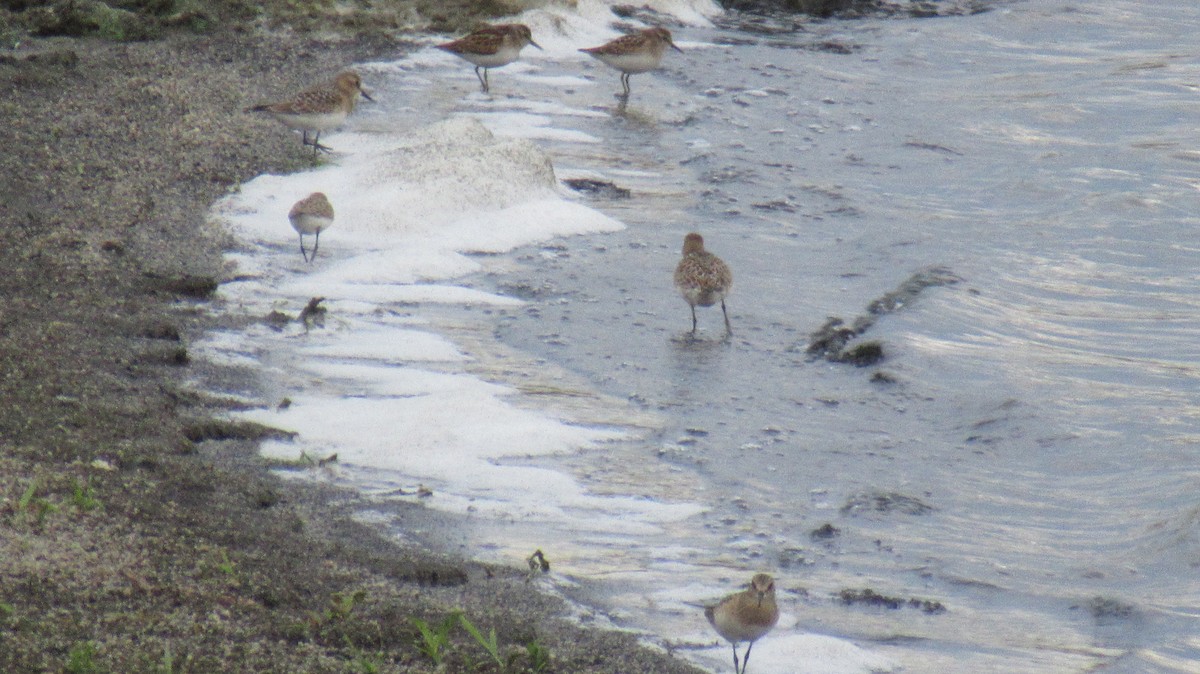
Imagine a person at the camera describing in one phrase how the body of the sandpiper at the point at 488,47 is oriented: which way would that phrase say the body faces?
to the viewer's right

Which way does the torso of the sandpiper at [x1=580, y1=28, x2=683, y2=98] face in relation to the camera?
to the viewer's right

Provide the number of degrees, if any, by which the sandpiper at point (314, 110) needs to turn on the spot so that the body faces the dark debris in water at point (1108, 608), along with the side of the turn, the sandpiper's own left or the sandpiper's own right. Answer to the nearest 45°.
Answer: approximately 45° to the sandpiper's own right

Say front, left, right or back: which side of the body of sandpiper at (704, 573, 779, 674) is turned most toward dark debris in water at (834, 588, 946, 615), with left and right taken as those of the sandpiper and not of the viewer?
left

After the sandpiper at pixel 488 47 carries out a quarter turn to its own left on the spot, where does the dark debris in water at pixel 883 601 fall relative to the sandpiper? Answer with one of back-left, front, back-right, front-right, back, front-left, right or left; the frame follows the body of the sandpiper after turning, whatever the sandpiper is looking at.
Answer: back

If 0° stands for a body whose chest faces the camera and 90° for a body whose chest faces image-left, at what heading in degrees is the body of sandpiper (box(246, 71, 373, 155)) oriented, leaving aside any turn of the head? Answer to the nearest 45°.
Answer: approximately 270°

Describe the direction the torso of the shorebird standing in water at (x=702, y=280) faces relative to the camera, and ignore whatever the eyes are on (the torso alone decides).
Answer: away from the camera

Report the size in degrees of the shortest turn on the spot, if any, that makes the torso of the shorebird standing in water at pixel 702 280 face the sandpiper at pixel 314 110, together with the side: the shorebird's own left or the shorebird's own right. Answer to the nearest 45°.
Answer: approximately 45° to the shorebird's own left

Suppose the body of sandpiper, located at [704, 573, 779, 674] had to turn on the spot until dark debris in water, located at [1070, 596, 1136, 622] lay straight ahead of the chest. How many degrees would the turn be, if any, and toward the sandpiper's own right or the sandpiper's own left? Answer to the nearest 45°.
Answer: approximately 90° to the sandpiper's own left

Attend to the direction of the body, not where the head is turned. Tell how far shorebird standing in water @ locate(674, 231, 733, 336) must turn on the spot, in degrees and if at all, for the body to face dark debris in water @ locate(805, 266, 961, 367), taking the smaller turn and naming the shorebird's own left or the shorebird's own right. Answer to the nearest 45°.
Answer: approximately 90° to the shorebird's own right

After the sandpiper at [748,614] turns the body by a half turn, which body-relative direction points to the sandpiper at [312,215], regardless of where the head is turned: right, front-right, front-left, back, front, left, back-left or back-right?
front

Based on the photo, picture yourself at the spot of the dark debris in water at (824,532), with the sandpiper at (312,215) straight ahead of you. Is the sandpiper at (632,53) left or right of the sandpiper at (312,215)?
right
